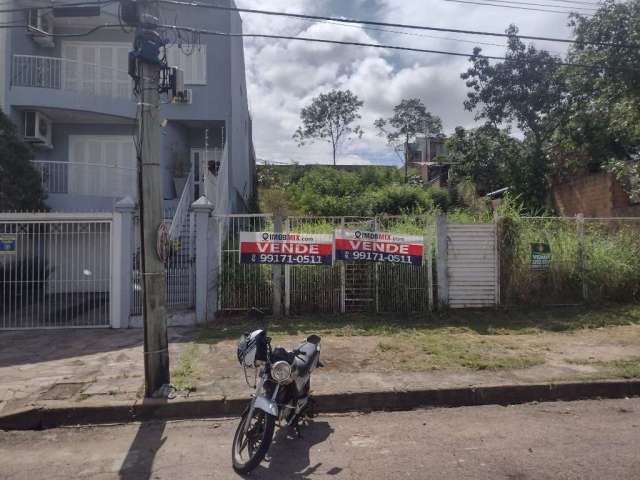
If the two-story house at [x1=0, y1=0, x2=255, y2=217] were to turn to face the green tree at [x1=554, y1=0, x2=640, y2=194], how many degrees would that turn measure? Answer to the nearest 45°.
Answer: approximately 90° to its left

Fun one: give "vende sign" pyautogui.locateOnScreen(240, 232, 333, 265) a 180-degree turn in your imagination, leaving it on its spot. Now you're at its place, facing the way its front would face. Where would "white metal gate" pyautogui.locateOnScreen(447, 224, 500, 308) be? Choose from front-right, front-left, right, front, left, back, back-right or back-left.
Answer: right

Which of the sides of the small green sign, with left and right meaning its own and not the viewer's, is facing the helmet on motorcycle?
front

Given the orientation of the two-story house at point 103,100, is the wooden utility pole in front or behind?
in front

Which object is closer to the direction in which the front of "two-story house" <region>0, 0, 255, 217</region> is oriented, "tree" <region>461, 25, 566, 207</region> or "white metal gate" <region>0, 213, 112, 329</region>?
the white metal gate

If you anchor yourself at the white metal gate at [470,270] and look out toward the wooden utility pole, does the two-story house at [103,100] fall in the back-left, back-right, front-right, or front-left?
front-right

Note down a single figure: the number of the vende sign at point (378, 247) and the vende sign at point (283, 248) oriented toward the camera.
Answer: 2

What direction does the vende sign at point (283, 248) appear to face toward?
toward the camera

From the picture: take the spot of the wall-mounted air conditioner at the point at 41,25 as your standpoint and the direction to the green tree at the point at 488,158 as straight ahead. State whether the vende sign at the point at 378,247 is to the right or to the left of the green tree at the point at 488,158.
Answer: right

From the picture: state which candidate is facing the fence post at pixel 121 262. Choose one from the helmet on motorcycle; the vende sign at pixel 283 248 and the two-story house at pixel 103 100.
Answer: the two-story house

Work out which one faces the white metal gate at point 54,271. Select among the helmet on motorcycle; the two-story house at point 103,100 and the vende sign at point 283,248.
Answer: the two-story house

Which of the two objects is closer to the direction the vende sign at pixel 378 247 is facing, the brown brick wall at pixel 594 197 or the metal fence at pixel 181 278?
the metal fence

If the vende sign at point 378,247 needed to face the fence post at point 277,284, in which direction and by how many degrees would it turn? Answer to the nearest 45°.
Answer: approximately 90° to its right

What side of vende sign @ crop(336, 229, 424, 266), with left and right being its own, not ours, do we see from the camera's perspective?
front
